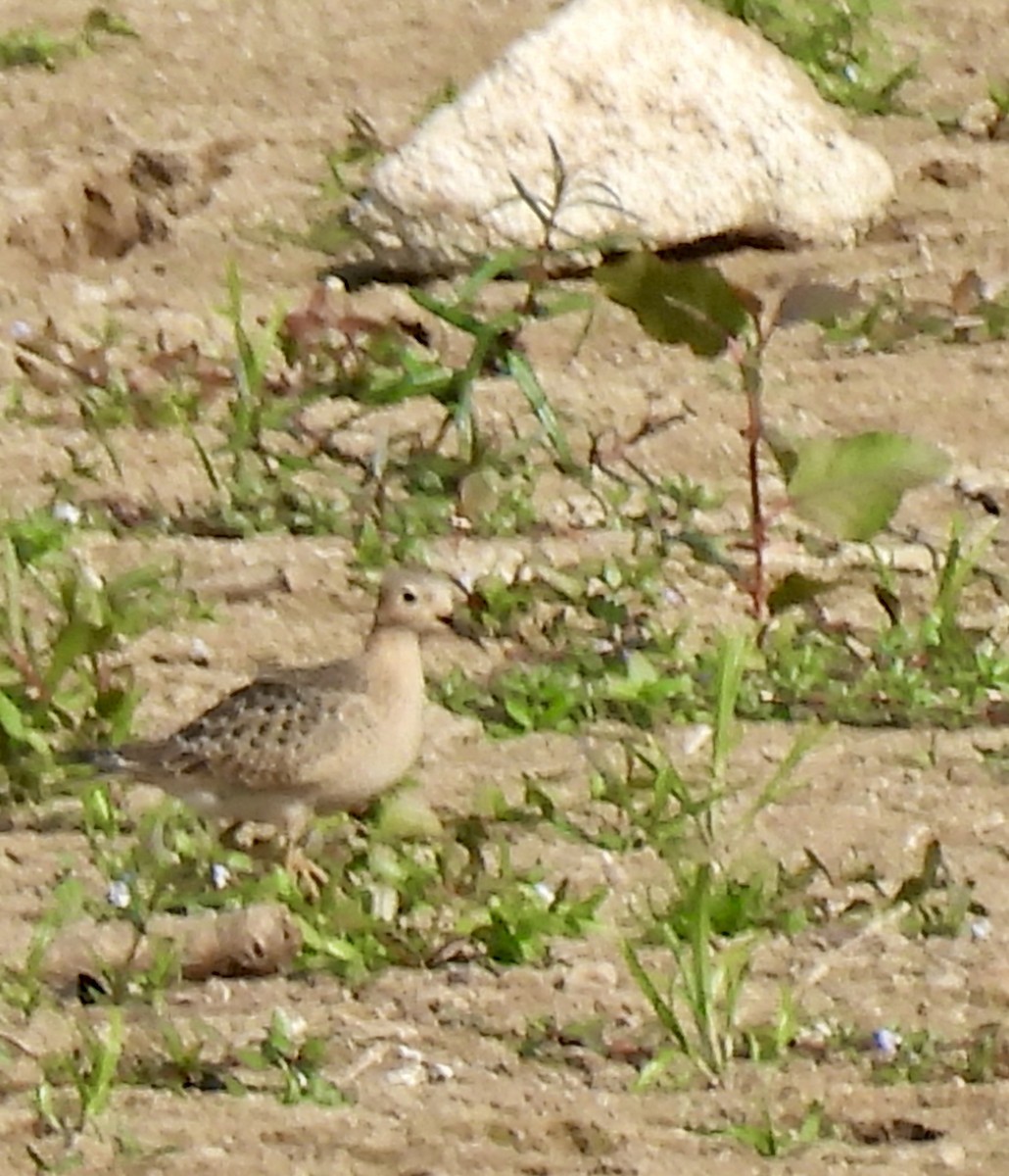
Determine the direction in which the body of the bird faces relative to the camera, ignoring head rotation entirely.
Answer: to the viewer's right

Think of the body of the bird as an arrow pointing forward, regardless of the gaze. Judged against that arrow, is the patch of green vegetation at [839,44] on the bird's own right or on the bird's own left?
on the bird's own left

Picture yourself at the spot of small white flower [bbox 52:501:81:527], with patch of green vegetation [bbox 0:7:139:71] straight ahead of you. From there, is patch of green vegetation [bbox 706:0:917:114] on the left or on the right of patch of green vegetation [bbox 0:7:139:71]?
right

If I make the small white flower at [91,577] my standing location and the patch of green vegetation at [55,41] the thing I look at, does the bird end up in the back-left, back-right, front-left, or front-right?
back-right

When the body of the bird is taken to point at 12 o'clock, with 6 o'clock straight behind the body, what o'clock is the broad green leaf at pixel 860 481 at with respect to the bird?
The broad green leaf is roughly at 11 o'clock from the bird.

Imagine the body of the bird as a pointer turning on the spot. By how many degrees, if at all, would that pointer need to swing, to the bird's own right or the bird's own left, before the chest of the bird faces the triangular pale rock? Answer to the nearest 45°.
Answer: approximately 90° to the bird's own left

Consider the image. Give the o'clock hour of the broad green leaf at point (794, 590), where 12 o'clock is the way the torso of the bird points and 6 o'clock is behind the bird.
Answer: The broad green leaf is roughly at 11 o'clock from the bird.

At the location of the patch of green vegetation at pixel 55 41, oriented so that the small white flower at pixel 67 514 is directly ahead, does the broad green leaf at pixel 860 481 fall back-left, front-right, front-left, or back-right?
front-left

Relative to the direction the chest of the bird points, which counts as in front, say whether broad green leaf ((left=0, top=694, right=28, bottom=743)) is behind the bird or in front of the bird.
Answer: behind

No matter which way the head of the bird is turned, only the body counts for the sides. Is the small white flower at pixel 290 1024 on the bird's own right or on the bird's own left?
on the bird's own right

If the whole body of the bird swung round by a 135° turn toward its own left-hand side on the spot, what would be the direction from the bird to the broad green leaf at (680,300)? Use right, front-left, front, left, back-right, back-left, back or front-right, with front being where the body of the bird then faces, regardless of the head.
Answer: right

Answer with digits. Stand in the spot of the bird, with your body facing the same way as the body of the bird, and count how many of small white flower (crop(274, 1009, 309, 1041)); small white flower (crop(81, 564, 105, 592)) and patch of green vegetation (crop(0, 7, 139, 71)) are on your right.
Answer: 1

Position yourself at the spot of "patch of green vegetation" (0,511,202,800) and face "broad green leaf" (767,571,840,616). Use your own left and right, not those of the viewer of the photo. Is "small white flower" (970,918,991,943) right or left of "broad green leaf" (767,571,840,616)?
right

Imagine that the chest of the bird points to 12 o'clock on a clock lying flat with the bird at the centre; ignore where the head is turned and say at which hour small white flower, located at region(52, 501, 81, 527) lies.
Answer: The small white flower is roughly at 8 o'clock from the bird.

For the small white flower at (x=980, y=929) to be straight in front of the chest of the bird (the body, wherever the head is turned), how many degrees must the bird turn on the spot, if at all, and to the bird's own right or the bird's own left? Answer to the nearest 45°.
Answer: approximately 45° to the bird's own right

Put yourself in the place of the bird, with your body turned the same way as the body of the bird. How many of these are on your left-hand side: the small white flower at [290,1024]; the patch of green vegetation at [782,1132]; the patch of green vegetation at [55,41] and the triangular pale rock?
2

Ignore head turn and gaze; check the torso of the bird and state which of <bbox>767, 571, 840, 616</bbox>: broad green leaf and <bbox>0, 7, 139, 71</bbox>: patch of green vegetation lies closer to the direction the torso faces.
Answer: the broad green leaf
